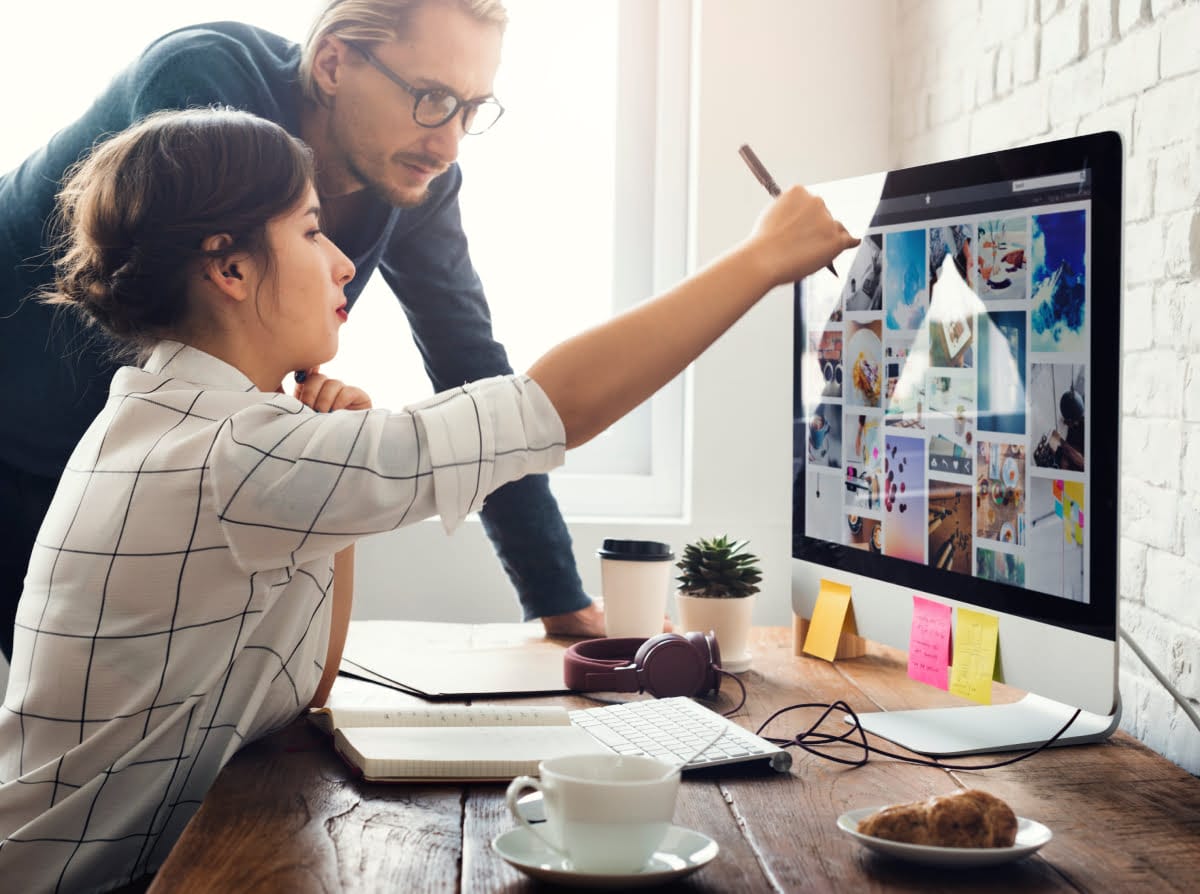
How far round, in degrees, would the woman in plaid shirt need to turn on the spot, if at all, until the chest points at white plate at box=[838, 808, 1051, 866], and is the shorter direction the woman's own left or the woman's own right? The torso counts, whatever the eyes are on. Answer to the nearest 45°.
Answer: approximately 90° to the woman's own right

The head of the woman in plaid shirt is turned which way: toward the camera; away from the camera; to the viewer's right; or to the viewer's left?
to the viewer's right

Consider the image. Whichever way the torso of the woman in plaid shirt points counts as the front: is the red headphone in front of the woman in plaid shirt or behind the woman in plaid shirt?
in front

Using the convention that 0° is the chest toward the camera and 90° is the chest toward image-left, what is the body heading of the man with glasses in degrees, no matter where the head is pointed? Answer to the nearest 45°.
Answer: approximately 315°

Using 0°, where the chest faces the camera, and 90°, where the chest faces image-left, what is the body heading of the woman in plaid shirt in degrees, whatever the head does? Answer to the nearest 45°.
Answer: approximately 225°
